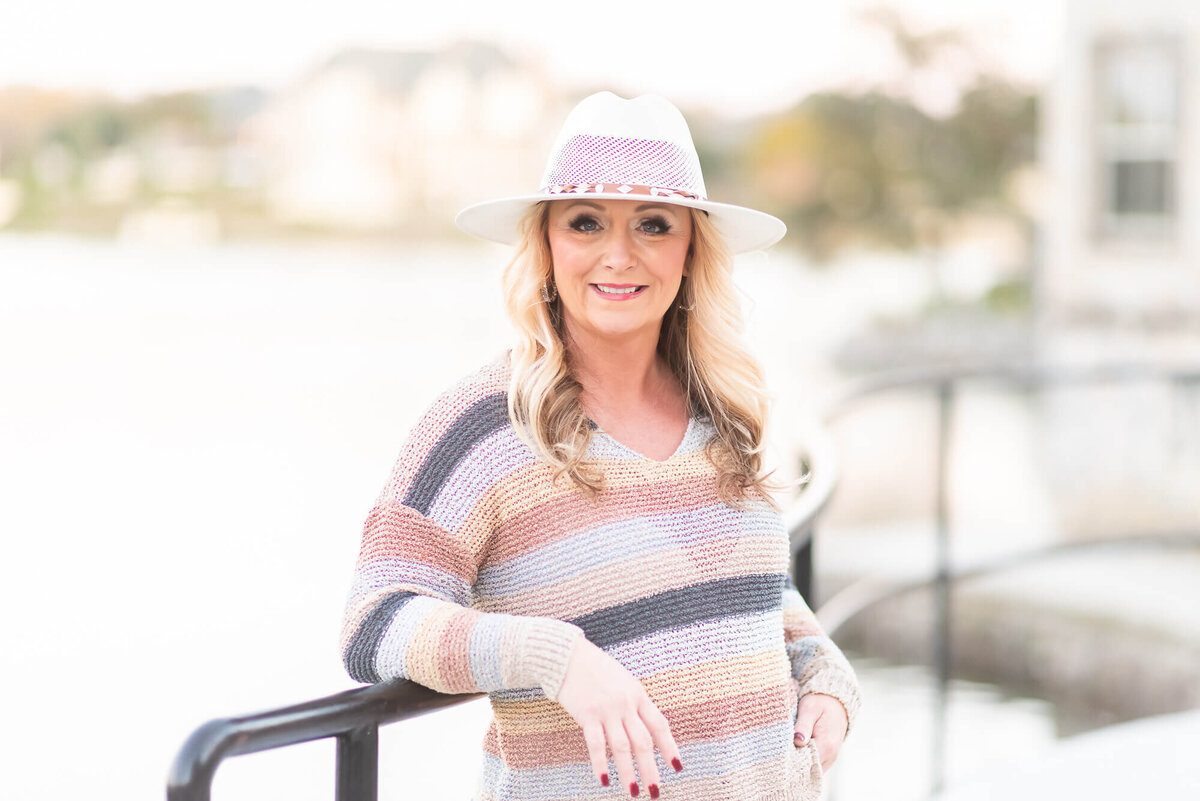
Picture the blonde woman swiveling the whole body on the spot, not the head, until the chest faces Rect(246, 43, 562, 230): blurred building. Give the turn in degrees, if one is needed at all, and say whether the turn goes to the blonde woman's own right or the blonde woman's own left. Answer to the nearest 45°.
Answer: approximately 135° to the blonde woman's own left

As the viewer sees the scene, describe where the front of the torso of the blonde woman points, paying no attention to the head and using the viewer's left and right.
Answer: facing the viewer and to the right of the viewer

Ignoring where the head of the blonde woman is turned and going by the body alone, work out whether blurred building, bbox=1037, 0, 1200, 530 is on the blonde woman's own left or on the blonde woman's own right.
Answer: on the blonde woman's own left
